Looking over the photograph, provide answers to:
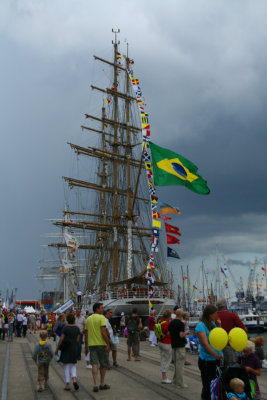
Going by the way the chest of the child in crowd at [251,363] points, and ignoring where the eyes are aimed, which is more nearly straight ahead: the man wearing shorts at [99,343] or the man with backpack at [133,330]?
the man wearing shorts

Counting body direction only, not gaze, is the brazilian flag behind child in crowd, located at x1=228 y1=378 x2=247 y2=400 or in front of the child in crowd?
behind

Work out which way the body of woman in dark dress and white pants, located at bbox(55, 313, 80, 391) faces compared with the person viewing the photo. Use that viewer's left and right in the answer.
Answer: facing away from the viewer

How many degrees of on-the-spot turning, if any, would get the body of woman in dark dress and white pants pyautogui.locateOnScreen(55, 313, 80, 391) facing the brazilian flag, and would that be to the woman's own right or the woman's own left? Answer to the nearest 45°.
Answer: approximately 45° to the woman's own right

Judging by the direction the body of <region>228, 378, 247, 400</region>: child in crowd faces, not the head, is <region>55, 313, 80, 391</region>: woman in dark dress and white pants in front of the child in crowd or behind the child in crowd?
behind

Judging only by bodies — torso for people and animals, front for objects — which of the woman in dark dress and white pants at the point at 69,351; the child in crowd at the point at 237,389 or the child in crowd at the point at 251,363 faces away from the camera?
the woman in dark dress and white pants

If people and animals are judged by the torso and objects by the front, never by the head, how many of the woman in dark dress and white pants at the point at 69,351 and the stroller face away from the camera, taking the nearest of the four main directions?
1
